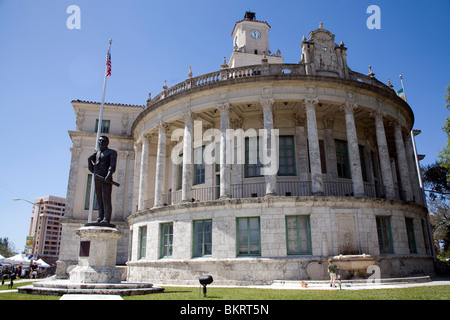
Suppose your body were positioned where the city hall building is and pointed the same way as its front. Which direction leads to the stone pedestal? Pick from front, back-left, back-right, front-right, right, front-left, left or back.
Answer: right

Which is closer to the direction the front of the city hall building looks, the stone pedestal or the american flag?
the stone pedestal

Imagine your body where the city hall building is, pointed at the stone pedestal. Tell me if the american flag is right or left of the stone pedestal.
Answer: right

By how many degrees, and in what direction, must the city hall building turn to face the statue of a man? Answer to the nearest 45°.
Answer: approximately 90° to its right

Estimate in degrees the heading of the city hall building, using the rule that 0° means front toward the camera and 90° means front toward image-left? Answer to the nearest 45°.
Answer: approximately 315°
